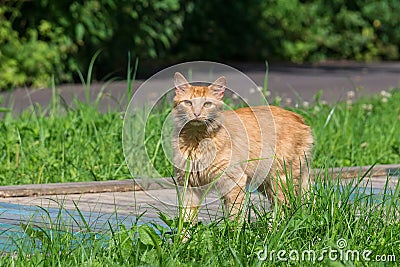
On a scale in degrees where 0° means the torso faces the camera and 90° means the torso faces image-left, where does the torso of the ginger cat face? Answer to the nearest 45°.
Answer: approximately 45°
